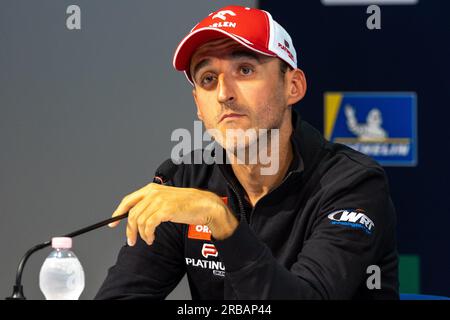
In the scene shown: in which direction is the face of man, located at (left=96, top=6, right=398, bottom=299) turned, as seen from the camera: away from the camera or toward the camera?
toward the camera

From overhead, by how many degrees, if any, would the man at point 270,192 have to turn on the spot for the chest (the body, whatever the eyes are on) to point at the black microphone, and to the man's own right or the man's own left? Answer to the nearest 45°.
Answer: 0° — they already face it

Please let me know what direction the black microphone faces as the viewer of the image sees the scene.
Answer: facing to the right of the viewer

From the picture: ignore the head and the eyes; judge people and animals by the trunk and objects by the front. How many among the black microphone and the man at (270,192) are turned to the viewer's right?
1
